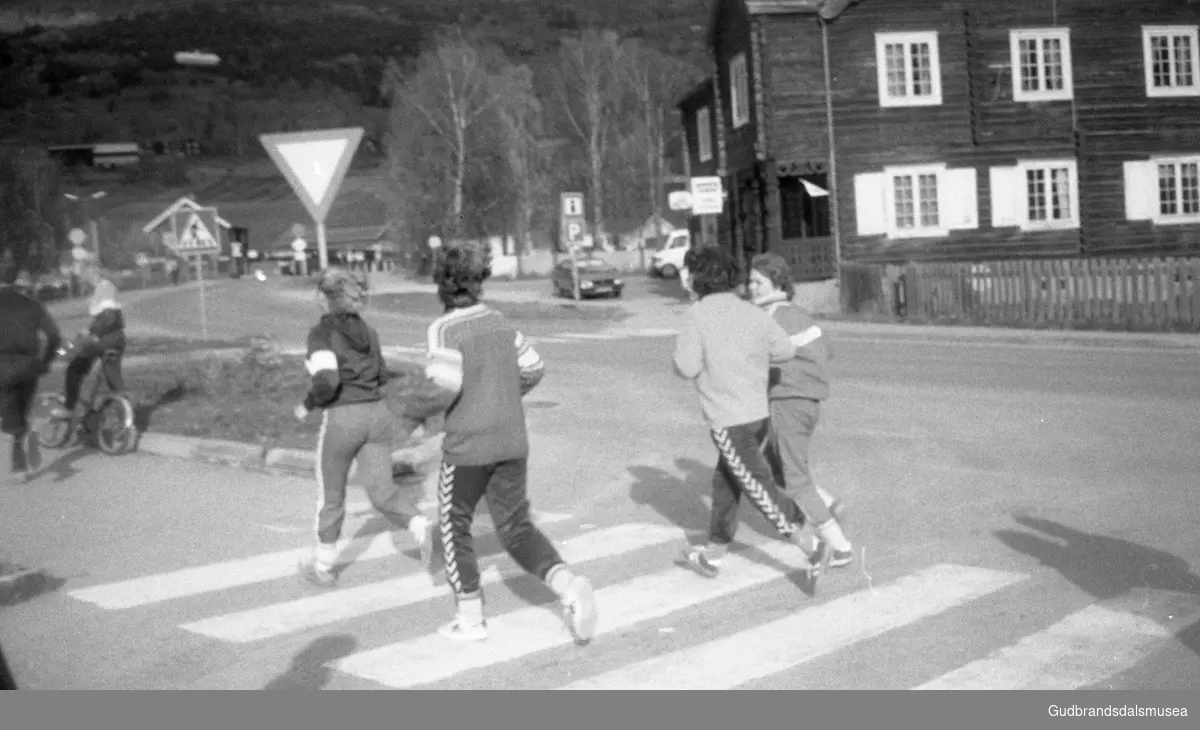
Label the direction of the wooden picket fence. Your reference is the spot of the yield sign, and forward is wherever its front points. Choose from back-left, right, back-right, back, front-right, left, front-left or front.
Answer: back-left

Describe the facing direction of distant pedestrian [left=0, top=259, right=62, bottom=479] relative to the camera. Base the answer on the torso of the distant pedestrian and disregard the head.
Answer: away from the camera

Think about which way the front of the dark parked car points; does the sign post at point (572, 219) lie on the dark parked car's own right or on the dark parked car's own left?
on the dark parked car's own right

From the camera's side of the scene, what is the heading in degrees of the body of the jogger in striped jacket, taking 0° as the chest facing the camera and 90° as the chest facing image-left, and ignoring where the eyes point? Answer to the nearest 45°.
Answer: approximately 135°

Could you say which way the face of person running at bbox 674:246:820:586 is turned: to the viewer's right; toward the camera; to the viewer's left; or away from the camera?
away from the camera

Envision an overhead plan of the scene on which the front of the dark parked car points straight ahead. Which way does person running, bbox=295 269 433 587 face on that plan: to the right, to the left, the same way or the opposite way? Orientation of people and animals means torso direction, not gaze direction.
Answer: the opposite way
